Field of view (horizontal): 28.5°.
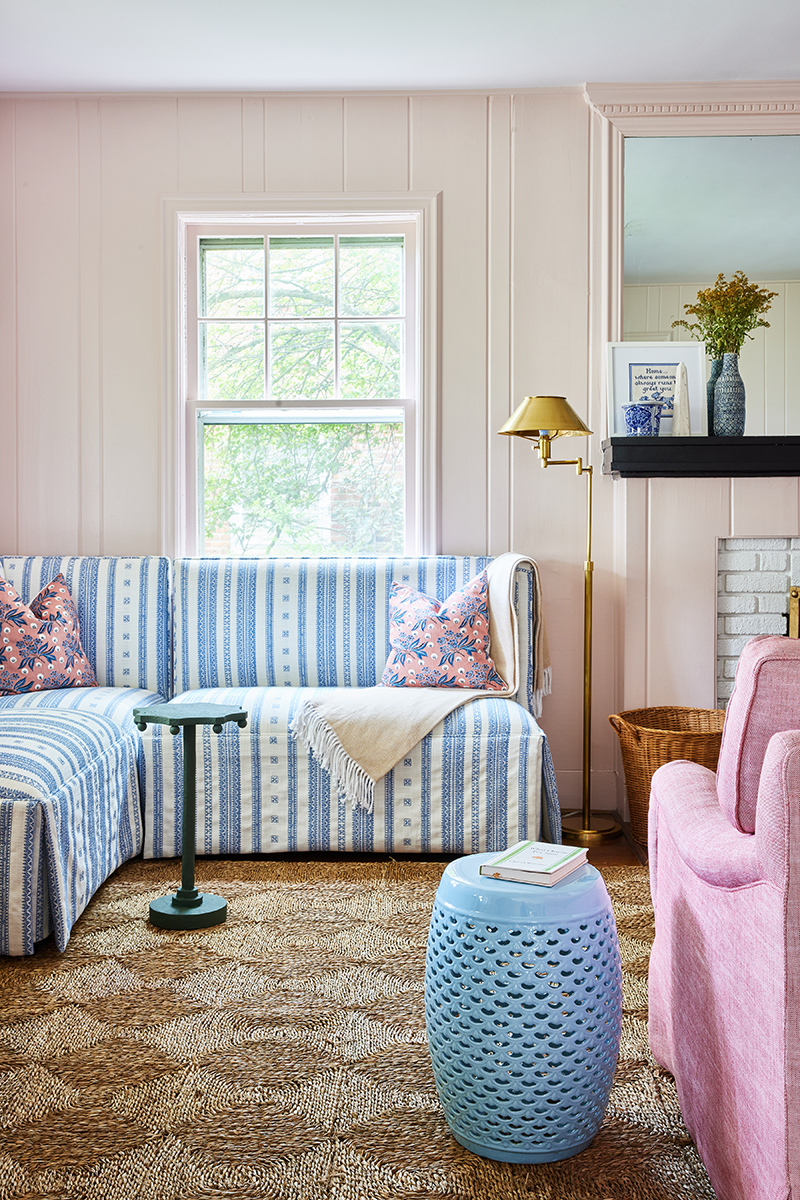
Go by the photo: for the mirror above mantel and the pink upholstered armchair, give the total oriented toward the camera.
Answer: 1

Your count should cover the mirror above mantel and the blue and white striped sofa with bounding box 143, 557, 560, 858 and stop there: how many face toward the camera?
2

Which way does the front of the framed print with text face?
toward the camera

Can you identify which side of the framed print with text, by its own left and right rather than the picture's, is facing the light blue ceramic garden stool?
front

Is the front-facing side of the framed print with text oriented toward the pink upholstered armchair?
yes

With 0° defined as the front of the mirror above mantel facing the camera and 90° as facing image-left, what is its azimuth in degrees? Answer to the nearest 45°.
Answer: approximately 0°

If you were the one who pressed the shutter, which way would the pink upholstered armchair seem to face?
facing away from the viewer and to the left of the viewer
